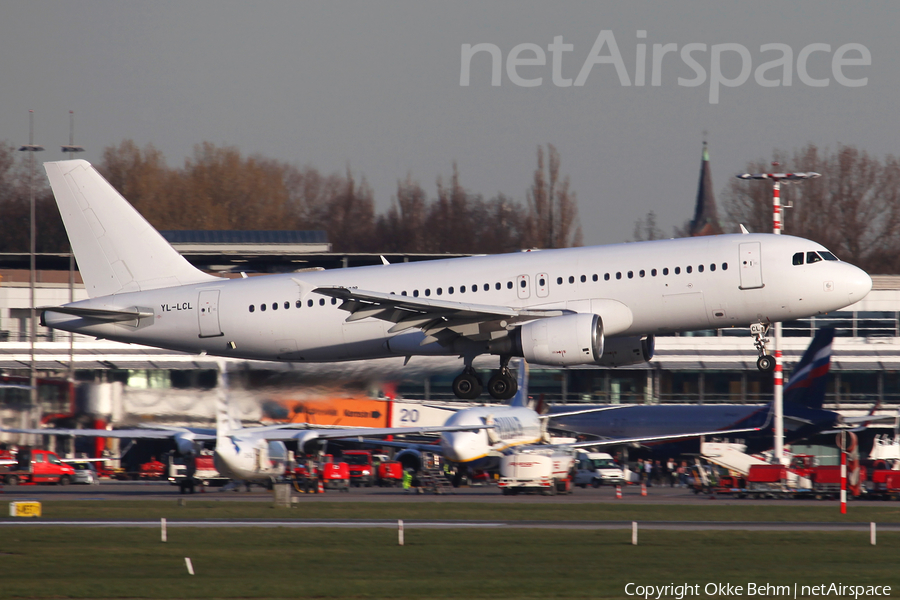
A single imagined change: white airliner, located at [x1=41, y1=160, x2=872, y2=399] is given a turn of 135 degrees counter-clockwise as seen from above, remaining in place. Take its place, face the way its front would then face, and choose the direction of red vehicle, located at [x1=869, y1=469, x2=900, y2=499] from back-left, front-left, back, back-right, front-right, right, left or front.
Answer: right

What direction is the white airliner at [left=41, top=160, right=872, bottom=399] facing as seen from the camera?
to the viewer's right
